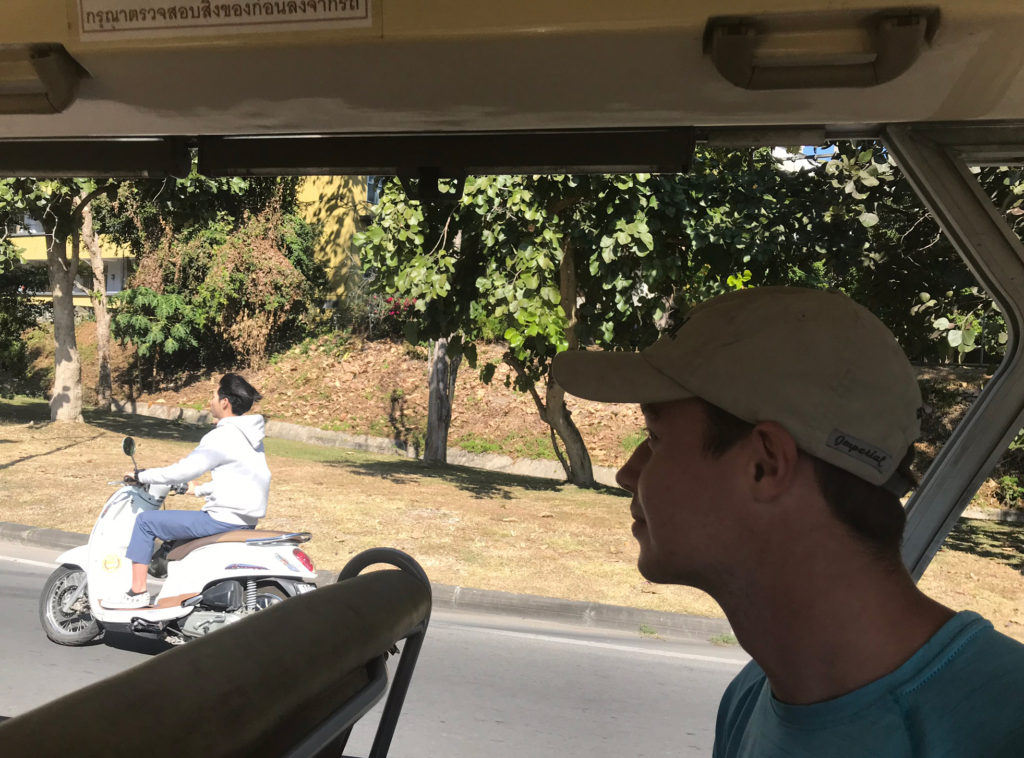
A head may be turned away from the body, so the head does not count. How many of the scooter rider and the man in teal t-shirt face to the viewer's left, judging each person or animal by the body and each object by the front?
2

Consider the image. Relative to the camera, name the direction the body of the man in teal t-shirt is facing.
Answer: to the viewer's left

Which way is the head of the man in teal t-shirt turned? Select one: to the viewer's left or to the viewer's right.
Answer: to the viewer's left

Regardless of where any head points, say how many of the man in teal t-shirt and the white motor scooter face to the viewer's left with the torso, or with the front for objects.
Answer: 2

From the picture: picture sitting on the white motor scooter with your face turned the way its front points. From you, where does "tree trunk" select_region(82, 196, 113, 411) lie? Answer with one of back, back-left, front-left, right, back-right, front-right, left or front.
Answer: right

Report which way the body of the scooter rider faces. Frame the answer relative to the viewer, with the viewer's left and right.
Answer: facing to the left of the viewer

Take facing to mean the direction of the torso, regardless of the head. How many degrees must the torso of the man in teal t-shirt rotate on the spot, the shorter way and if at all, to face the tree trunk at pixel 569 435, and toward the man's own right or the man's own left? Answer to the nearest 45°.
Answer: approximately 90° to the man's own right

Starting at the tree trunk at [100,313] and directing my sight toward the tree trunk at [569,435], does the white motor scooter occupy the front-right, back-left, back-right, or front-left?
front-right

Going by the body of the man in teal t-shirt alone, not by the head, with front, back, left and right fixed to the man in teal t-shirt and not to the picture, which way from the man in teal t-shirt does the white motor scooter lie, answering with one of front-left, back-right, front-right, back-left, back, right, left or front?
front-right

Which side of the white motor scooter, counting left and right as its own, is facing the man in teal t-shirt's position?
left

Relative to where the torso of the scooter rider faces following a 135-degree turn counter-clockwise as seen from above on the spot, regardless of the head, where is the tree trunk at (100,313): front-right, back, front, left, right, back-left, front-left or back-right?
back-left

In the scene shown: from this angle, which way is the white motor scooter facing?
to the viewer's left
